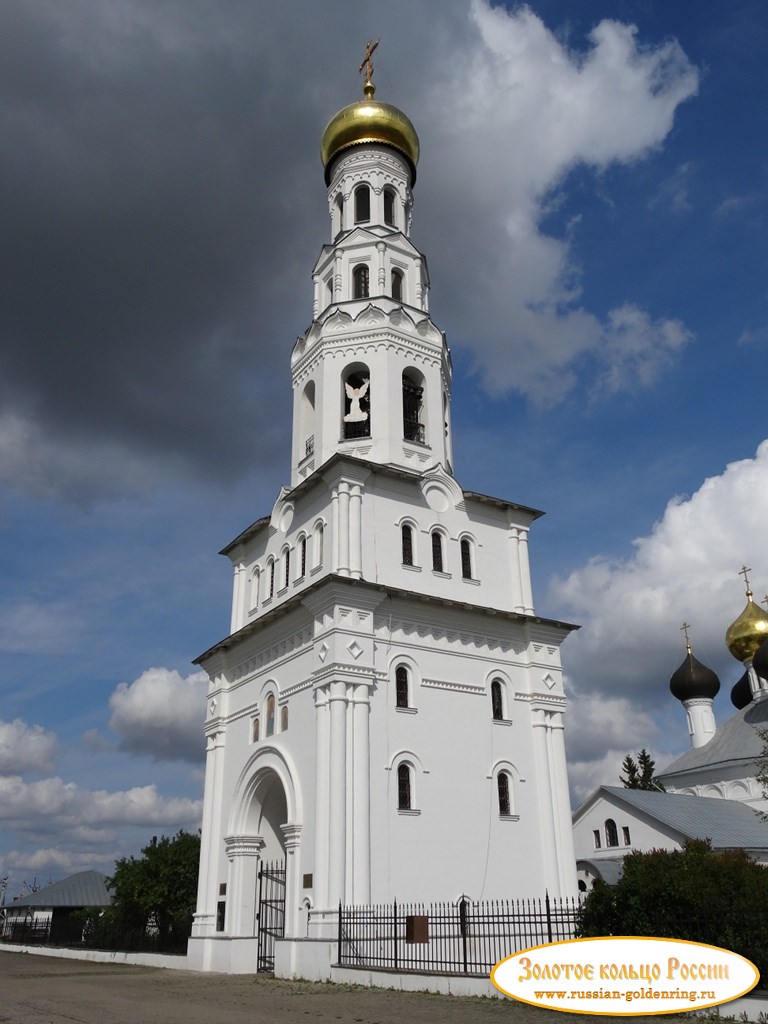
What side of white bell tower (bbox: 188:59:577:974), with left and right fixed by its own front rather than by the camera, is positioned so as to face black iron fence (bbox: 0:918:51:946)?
right

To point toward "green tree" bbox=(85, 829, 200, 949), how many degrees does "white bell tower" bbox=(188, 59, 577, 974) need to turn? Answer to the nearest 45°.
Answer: approximately 90° to its right

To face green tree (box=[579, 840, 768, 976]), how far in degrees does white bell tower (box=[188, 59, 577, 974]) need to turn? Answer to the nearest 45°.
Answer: approximately 90° to its left

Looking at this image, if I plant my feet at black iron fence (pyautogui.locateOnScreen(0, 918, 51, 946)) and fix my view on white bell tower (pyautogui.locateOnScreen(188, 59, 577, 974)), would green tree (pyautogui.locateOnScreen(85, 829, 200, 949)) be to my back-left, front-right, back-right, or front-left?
front-left
